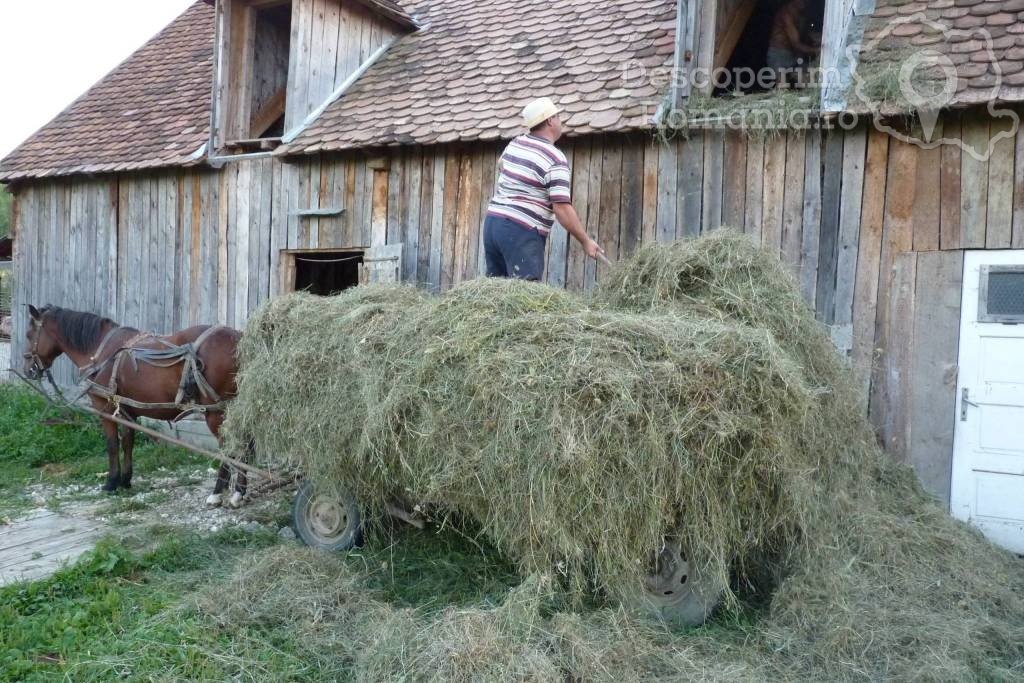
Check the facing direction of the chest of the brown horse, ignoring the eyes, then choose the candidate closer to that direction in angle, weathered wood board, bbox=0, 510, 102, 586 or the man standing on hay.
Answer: the weathered wood board

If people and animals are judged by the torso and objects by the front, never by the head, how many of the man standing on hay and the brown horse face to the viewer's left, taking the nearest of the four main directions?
1

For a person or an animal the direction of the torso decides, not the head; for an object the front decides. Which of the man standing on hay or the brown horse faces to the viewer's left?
the brown horse

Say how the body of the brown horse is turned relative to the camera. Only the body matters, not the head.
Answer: to the viewer's left

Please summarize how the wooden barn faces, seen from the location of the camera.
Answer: facing the viewer and to the left of the viewer

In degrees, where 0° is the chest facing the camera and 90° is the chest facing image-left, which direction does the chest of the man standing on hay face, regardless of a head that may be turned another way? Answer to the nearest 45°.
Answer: approximately 225°

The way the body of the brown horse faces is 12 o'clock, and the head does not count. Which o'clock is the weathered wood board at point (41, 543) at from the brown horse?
The weathered wood board is roughly at 10 o'clock from the brown horse.

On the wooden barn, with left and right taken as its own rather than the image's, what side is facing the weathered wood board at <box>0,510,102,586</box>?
front

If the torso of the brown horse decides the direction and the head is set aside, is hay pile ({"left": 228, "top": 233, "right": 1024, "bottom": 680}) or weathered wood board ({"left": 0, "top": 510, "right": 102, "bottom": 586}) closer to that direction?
the weathered wood board

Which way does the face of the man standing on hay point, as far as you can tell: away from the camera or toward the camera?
away from the camera

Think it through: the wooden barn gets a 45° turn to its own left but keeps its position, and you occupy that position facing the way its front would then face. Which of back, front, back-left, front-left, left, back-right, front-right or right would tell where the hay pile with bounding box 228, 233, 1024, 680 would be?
front

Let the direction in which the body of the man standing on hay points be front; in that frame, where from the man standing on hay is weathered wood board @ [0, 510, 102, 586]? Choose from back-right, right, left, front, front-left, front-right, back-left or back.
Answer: back-left
